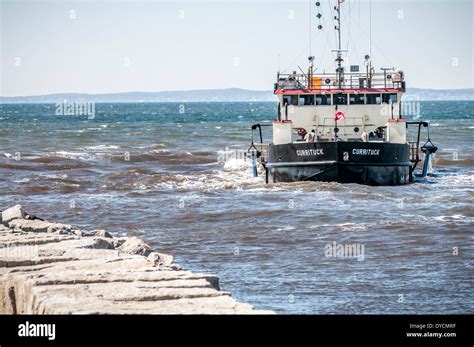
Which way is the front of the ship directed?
toward the camera

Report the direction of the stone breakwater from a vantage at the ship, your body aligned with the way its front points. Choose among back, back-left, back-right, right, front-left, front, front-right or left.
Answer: front
